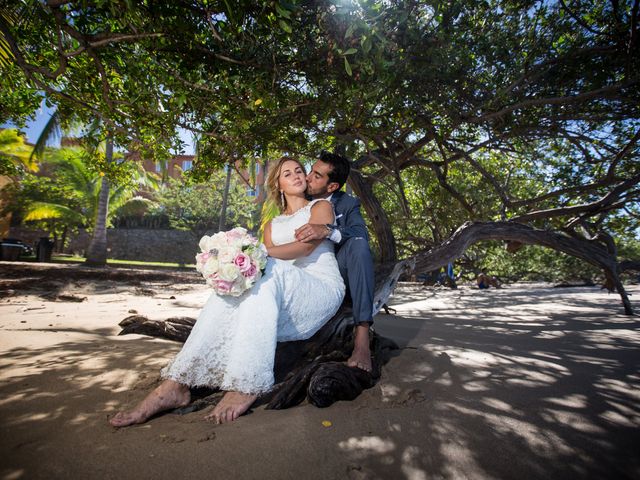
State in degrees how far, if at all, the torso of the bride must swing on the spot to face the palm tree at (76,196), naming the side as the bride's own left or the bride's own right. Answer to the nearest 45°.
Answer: approximately 90° to the bride's own right

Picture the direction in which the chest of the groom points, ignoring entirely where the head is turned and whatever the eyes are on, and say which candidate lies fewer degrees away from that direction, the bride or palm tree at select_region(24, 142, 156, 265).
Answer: the bride

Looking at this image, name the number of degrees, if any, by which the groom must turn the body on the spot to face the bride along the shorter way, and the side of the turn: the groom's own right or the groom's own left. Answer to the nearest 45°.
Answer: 0° — they already face them

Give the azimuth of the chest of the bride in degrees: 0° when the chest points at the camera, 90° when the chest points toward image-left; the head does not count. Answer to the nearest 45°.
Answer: approximately 45°

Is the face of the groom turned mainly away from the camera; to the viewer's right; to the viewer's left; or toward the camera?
to the viewer's left

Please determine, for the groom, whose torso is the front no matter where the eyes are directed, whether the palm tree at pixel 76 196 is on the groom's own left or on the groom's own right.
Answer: on the groom's own right
